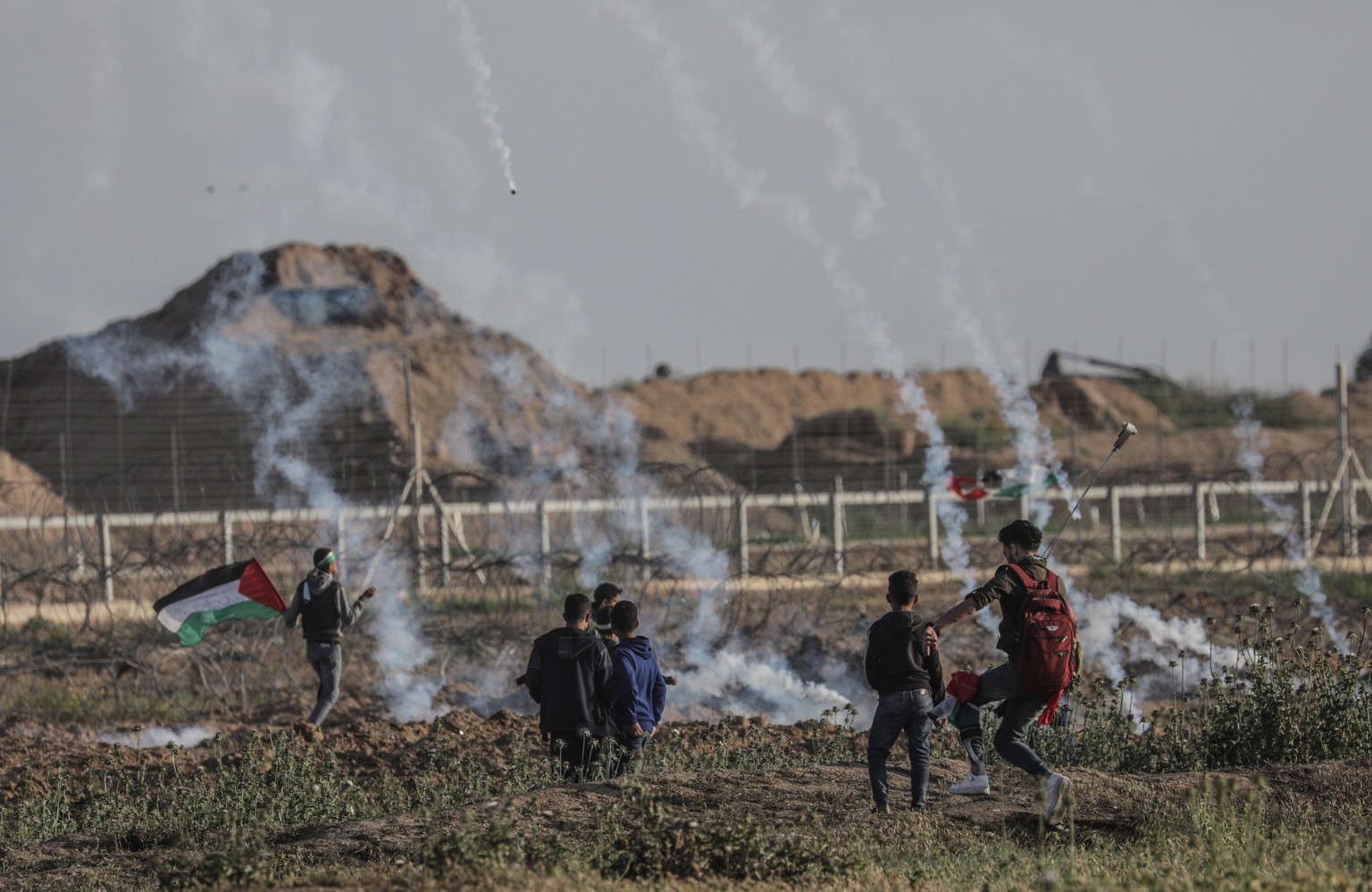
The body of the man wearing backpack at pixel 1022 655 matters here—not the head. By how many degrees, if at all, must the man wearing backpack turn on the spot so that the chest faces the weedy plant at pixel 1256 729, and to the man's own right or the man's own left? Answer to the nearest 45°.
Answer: approximately 90° to the man's own right

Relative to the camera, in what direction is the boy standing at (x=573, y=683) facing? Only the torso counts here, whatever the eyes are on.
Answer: away from the camera

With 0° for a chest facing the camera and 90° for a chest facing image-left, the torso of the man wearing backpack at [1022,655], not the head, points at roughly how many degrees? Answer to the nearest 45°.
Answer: approximately 135°

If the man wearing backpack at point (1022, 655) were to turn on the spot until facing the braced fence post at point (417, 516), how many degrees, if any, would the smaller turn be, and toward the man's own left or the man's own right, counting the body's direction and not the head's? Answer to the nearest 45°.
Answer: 0° — they already face it

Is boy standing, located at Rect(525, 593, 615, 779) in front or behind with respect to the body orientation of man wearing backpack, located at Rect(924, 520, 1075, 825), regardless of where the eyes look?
in front

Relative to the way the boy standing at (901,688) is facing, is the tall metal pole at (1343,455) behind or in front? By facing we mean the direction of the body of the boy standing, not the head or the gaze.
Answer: in front

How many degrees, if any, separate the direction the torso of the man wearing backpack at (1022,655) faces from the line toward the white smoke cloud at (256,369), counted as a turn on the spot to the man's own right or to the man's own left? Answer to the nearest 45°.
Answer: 0° — they already face it

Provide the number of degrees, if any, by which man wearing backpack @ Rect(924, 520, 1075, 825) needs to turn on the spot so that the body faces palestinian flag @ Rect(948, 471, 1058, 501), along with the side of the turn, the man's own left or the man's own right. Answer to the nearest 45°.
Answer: approximately 45° to the man's own right

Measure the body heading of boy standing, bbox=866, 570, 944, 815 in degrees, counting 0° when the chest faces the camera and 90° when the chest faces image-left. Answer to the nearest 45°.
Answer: approximately 180°

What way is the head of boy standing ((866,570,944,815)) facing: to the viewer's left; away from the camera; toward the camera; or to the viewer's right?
away from the camera

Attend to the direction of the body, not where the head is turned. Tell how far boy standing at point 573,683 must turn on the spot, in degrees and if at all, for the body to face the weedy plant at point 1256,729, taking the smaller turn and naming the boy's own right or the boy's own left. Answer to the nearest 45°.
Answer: approximately 90° to the boy's own right

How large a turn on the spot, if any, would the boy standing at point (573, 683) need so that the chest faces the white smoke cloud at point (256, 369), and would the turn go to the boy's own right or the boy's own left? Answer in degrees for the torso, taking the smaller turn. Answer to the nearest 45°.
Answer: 0° — they already face it

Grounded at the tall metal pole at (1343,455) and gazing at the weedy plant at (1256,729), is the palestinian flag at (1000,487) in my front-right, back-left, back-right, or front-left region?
front-right

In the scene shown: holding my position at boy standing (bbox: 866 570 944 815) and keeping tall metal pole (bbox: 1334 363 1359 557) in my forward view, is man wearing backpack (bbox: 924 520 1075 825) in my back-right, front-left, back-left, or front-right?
front-right

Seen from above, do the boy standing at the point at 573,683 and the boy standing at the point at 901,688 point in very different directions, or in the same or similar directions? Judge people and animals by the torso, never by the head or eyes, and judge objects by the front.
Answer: same or similar directions

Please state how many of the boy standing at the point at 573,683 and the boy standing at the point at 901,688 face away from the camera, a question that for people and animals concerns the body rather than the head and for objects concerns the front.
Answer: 2

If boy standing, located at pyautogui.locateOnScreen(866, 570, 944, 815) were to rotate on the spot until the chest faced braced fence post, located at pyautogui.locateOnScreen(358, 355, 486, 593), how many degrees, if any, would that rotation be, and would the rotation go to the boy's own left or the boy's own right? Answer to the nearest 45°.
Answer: approximately 45° to the boy's own left
